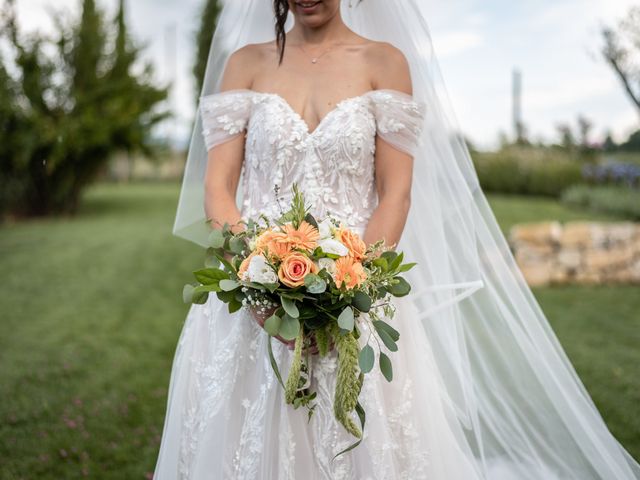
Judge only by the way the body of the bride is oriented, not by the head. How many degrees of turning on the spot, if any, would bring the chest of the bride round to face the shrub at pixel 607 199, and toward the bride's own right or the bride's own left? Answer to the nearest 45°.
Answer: approximately 180°

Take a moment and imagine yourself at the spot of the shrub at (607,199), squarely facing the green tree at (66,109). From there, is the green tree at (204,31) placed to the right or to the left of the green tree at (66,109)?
right

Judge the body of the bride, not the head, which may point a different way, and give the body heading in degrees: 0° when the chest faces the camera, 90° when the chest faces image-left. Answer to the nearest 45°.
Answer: approximately 0°

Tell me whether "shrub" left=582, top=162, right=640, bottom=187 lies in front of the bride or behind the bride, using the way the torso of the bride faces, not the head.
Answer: behind

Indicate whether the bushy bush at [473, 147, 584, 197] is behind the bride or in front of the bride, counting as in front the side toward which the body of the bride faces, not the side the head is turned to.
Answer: behind

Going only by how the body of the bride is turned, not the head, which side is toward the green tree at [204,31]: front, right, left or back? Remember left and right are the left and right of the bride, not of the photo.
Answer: back

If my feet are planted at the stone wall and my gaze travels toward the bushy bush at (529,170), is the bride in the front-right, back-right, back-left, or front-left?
back-left

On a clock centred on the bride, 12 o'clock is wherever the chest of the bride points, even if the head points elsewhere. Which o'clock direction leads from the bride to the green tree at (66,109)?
The green tree is roughly at 5 o'clock from the bride.
